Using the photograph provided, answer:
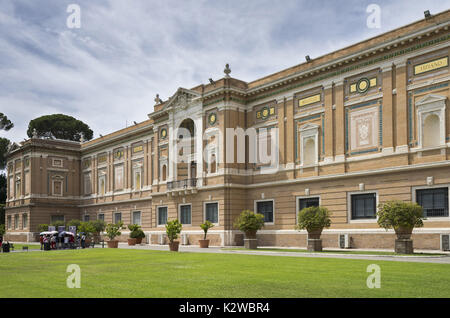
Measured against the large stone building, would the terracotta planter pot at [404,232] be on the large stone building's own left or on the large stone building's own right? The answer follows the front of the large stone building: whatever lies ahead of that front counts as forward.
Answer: on the large stone building's own left

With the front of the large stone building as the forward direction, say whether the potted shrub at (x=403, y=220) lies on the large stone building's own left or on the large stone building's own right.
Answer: on the large stone building's own left

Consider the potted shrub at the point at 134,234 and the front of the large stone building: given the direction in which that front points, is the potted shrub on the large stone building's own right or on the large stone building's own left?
on the large stone building's own right

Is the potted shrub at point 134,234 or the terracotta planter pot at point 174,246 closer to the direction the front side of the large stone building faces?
the terracotta planter pot
